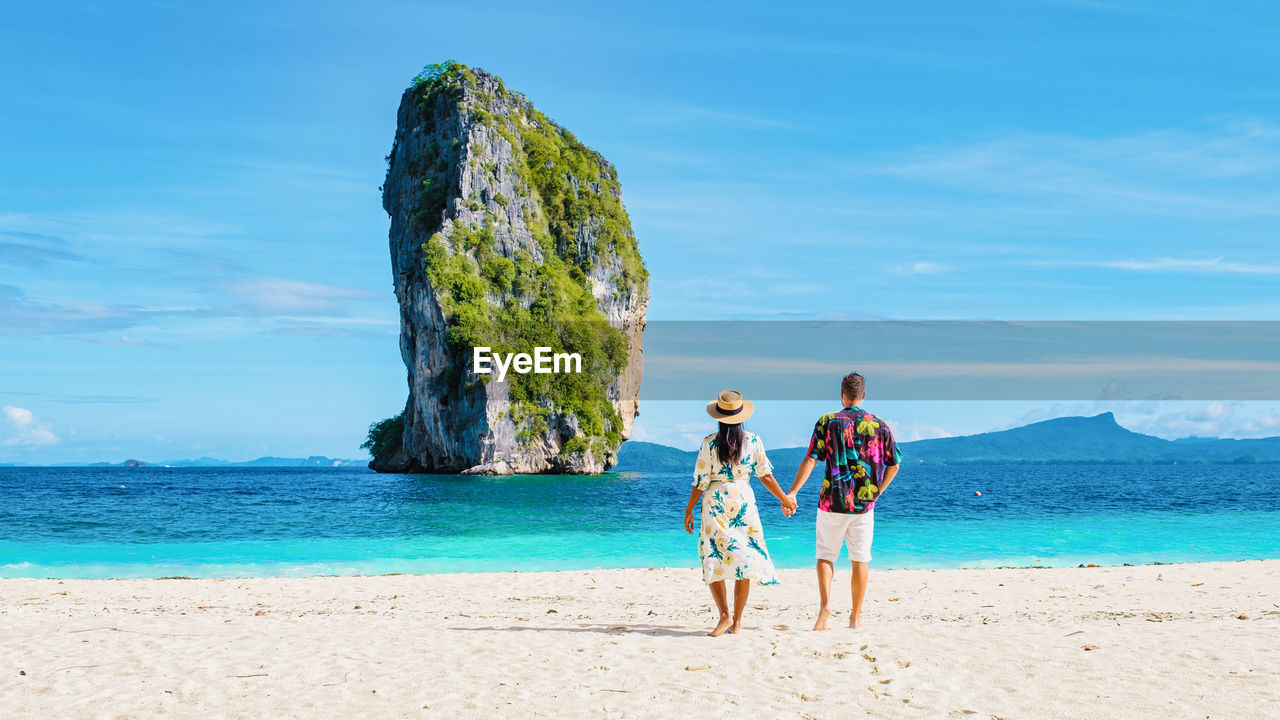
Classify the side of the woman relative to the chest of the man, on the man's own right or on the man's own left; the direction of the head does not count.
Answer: on the man's own left

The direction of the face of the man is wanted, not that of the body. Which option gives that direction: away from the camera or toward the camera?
away from the camera

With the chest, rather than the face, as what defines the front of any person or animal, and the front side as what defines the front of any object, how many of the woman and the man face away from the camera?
2

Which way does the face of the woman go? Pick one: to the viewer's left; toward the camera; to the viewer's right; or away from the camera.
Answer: away from the camera

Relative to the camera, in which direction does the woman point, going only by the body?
away from the camera

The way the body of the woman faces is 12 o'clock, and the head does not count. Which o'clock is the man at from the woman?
The man is roughly at 3 o'clock from the woman.

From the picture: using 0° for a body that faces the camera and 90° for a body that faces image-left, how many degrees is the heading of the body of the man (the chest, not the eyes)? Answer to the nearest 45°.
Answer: approximately 180°
